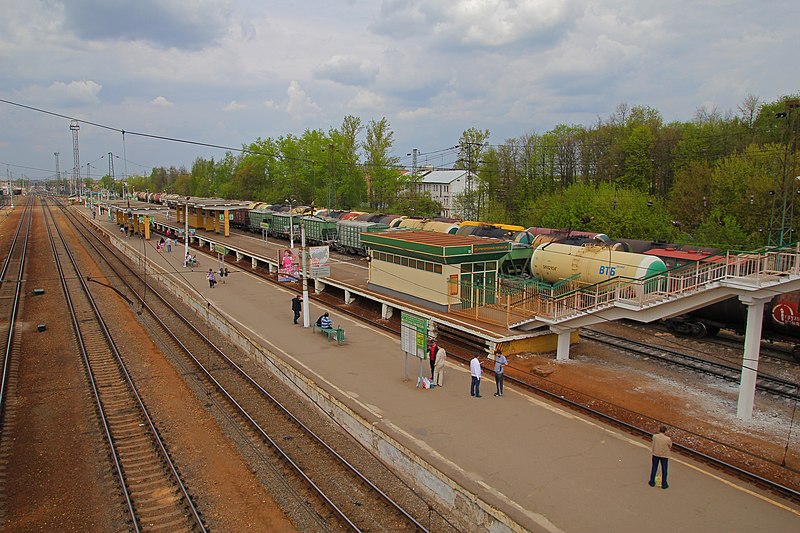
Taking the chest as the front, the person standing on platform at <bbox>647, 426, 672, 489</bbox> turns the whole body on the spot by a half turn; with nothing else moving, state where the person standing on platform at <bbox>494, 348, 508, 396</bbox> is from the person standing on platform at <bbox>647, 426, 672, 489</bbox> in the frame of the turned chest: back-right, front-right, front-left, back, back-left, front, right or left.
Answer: back-right

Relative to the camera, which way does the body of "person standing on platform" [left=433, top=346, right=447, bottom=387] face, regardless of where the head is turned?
to the viewer's left

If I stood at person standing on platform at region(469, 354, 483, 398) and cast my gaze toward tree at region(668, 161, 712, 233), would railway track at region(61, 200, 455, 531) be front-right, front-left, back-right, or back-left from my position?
back-left

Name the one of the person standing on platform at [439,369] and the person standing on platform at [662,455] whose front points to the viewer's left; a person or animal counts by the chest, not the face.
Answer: the person standing on platform at [439,369]

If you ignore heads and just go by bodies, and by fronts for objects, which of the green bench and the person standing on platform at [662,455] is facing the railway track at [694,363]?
the person standing on platform

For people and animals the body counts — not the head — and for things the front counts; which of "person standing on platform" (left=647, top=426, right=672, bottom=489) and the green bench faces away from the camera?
the person standing on platform

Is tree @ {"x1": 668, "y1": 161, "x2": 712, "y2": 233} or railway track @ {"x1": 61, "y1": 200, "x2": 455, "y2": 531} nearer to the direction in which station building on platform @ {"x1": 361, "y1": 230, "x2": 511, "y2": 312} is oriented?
the railway track
